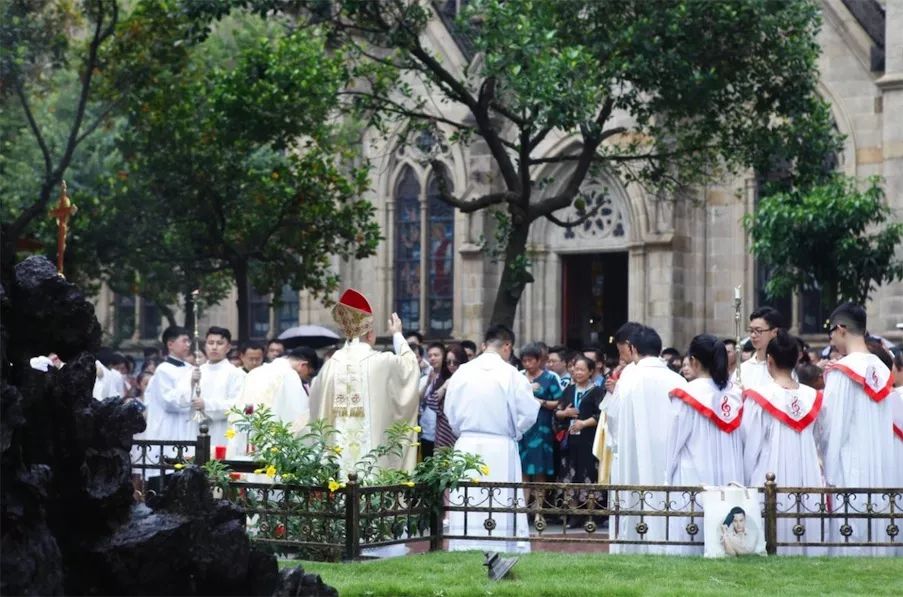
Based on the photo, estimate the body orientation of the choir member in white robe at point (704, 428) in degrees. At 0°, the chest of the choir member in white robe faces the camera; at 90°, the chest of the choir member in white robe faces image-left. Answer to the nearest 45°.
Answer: approximately 135°

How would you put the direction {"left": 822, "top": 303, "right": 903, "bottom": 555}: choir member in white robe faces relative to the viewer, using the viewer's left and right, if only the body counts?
facing away from the viewer and to the left of the viewer

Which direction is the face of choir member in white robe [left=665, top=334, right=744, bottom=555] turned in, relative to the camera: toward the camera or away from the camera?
away from the camera

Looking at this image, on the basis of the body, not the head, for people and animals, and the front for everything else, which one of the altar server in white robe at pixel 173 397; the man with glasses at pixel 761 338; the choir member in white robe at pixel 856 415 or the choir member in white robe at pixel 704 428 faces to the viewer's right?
the altar server in white robe at pixel 173 397
